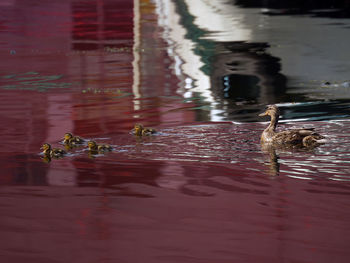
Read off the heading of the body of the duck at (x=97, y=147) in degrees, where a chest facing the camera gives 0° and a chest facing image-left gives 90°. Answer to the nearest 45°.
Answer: approximately 90°

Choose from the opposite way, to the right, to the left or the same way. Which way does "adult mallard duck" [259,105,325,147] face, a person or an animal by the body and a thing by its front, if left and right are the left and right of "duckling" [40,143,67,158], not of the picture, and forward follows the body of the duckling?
the same way

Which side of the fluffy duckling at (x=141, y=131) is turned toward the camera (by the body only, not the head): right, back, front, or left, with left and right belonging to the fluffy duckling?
left

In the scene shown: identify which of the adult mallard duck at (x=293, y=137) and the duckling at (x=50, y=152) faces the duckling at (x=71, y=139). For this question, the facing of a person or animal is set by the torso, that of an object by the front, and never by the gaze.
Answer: the adult mallard duck

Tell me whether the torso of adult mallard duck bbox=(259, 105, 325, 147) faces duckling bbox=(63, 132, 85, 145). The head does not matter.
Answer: yes

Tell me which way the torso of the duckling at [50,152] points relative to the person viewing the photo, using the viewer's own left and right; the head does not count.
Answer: facing to the left of the viewer

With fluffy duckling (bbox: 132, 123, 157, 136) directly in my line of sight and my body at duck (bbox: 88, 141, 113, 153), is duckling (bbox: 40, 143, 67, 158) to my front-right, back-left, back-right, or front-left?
back-left

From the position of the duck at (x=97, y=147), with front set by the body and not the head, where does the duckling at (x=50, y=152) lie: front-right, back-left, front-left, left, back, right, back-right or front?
front

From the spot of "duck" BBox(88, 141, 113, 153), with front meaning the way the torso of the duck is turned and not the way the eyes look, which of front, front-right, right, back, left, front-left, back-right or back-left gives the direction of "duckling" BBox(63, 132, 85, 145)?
front-right

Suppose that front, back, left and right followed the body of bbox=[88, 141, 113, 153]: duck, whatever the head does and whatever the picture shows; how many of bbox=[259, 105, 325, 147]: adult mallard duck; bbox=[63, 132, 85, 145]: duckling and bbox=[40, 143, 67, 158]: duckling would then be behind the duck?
1

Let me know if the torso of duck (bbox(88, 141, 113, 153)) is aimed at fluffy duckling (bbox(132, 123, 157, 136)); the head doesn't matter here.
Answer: no

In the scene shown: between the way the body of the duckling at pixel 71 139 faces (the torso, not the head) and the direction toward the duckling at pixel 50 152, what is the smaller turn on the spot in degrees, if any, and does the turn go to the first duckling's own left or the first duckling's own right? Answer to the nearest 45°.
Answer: approximately 45° to the first duckling's own left

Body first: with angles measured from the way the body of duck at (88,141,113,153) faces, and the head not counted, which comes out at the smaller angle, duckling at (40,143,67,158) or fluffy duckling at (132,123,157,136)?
the duckling

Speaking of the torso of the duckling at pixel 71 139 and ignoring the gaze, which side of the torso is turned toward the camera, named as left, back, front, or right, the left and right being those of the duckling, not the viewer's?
left

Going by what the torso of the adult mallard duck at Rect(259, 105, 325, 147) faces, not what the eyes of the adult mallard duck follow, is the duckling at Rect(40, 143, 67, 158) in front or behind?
in front

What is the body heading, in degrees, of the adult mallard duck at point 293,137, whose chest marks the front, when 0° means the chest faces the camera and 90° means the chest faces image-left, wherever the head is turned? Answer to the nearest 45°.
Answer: approximately 90°

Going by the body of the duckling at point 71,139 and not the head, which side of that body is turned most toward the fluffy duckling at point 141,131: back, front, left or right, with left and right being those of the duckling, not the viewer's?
back

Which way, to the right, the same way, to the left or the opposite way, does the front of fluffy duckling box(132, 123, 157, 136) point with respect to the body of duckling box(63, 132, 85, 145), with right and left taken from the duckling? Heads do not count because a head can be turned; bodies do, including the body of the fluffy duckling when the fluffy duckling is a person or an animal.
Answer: the same way

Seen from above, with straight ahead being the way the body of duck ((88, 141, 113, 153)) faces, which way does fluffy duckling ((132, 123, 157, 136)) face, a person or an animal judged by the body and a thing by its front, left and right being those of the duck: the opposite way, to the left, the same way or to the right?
the same way
